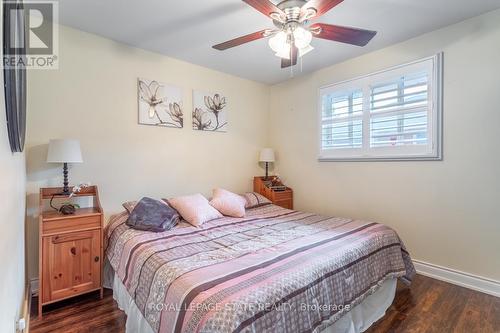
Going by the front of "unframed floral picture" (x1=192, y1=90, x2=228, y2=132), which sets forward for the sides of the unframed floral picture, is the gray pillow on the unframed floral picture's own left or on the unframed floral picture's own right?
on the unframed floral picture's own right

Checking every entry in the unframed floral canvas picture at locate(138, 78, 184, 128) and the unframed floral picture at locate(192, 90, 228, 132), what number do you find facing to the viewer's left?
0

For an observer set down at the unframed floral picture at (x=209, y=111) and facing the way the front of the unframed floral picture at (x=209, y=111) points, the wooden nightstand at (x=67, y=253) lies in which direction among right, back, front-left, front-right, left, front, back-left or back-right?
right

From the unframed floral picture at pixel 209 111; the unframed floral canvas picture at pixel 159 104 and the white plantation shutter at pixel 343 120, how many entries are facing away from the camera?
0

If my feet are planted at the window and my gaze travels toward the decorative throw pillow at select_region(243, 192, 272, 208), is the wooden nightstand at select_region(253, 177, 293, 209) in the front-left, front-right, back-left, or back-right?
front-right

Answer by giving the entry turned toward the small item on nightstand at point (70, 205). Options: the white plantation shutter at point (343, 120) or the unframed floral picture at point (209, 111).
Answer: the white plantation shutter

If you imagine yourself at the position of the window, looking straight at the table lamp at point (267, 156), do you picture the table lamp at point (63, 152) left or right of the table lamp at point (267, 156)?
left

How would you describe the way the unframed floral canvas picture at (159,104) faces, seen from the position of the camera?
facing the viewer and to the right of the viewer

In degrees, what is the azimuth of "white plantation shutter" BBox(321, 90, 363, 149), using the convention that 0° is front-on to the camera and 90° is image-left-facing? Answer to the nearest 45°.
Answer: approximately 45°

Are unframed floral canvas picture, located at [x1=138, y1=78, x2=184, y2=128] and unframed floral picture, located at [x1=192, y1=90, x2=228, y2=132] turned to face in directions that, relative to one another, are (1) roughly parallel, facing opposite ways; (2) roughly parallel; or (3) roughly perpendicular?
roughly parallel

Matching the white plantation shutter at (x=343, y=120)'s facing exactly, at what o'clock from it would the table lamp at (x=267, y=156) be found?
The table lamp is roughly at 2 o'clock from the white plantation shutter.

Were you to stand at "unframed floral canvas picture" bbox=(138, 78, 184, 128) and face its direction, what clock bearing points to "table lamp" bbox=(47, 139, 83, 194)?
The table lamp is roughly at 3 o'clock from the unframed floral canvas picture.

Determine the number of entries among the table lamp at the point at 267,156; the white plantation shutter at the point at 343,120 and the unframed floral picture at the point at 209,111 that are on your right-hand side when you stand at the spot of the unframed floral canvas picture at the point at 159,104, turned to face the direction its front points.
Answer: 0

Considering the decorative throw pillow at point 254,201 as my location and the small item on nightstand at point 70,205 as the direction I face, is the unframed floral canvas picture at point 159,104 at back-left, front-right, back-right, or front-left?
front-right

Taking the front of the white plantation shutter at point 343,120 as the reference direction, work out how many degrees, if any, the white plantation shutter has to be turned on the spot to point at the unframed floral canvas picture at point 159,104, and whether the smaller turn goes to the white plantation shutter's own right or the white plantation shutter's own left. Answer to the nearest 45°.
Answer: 0° — it already faces it

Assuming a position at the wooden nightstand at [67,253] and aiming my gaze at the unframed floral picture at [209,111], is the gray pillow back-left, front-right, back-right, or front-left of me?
front-right
